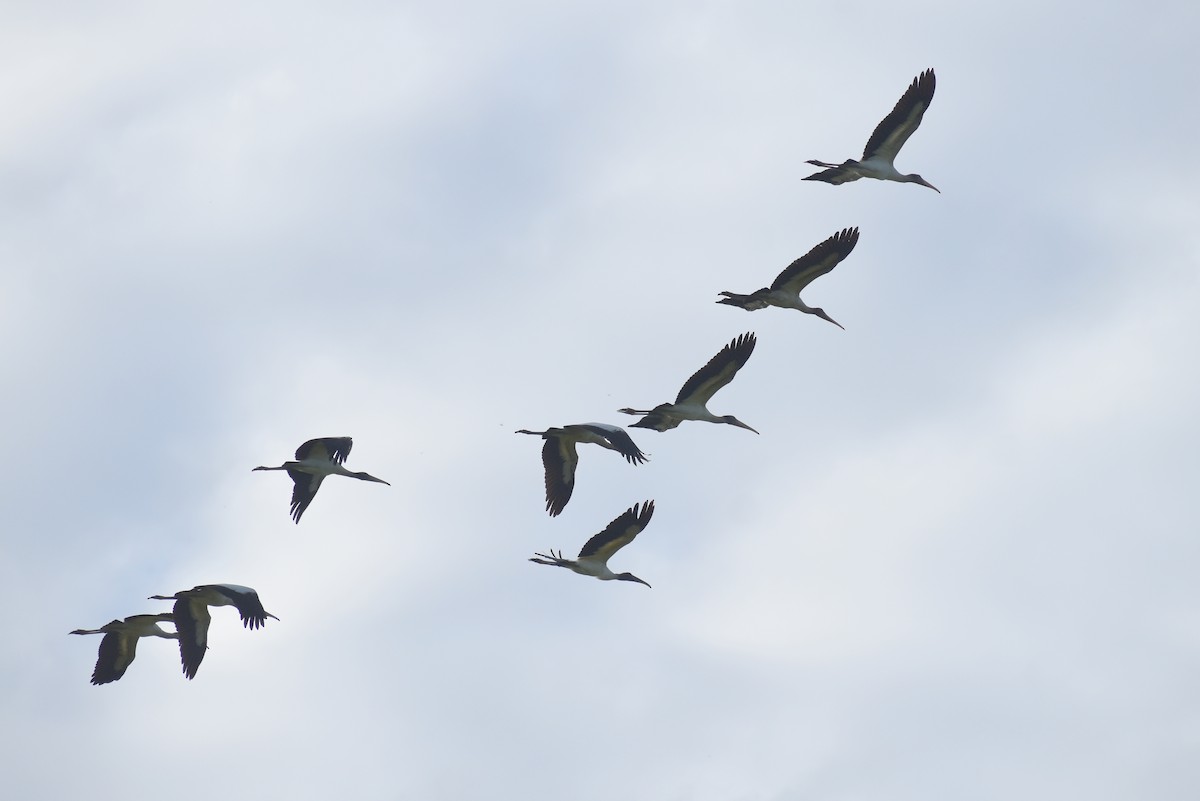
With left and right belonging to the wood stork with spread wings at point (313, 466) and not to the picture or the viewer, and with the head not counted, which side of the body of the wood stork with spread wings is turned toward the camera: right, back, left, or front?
right

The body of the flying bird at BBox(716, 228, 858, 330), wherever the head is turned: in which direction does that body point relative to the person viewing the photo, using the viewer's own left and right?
facing to the right of the viewer

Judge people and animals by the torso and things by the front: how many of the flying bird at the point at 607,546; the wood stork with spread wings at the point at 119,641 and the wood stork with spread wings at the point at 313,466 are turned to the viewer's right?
3

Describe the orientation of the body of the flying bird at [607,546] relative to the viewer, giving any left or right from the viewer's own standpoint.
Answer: facing to the right of the viewer

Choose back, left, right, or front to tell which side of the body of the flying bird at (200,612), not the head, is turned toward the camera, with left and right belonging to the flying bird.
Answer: right

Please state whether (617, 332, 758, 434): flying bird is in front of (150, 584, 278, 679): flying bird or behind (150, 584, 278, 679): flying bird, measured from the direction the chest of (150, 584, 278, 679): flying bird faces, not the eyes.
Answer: in front

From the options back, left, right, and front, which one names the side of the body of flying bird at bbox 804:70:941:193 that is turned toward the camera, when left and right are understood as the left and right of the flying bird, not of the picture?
right

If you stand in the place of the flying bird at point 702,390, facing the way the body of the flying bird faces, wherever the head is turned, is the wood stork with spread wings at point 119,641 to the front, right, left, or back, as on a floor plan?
back

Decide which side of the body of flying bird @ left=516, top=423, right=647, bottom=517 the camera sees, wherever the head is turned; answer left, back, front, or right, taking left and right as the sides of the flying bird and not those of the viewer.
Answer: right

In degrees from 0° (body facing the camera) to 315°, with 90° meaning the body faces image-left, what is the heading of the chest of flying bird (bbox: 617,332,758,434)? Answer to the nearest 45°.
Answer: approximately 270°

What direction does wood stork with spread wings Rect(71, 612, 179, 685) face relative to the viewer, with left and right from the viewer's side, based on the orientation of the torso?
facing to the right of the viewer

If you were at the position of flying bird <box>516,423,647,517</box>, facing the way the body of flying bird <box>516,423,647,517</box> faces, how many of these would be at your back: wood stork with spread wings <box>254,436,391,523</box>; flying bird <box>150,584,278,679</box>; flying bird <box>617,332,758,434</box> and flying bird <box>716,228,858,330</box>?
2
